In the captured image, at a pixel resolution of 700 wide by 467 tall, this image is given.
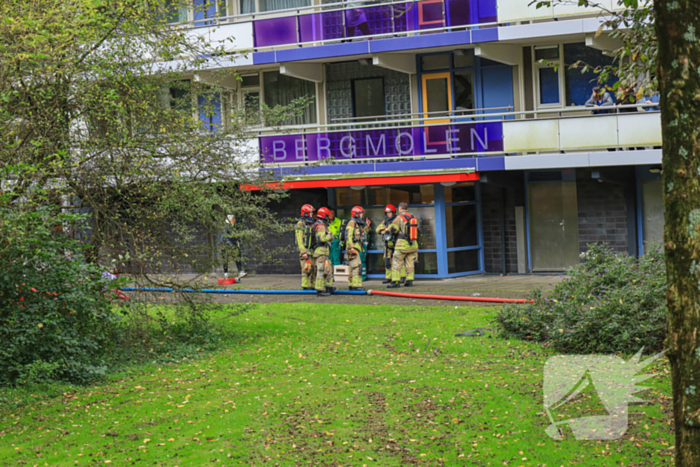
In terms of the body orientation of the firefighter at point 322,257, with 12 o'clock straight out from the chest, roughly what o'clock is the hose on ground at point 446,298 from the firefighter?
The hose on ground is roughly at 1 o'clock from the firefighter.

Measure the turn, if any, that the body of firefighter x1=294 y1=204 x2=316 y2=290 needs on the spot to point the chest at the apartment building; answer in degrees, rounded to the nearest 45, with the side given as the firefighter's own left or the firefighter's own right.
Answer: approximately 90° to the firefighter's own left

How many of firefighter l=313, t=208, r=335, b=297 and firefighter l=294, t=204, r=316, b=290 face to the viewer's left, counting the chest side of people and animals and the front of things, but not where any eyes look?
0

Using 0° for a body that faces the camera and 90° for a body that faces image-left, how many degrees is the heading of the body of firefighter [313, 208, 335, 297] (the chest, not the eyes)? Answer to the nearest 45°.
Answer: approximately 270°

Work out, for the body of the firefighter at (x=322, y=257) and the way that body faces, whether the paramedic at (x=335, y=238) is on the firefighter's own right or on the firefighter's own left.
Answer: on the firefighter's own left

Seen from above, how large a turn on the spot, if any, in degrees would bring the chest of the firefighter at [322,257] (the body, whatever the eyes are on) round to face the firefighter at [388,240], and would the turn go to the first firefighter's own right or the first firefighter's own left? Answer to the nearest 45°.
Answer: approximately 45° to the first firefighter's own left

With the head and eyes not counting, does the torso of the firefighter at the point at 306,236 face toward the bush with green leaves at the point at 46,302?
no

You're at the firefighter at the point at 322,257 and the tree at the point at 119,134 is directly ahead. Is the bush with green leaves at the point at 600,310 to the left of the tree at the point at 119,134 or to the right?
left

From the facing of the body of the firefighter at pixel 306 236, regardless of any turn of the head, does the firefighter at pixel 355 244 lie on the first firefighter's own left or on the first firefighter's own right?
on the first firefighter's own left

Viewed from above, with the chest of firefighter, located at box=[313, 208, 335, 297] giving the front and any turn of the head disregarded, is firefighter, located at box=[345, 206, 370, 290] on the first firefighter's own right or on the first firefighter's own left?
on the first firefighter's own left

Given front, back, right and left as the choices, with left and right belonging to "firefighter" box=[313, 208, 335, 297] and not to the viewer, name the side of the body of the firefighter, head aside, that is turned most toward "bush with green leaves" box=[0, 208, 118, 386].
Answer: right

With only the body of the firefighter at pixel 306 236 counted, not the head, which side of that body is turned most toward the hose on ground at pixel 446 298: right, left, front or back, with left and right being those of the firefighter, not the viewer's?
front

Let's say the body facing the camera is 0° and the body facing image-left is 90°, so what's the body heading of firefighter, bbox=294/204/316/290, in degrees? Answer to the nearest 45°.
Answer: approximately 315°

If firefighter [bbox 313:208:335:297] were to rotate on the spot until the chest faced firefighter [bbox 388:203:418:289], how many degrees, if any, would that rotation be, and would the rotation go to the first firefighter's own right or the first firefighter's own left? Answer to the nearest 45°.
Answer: approximately 45° to the first firefighter's own left
